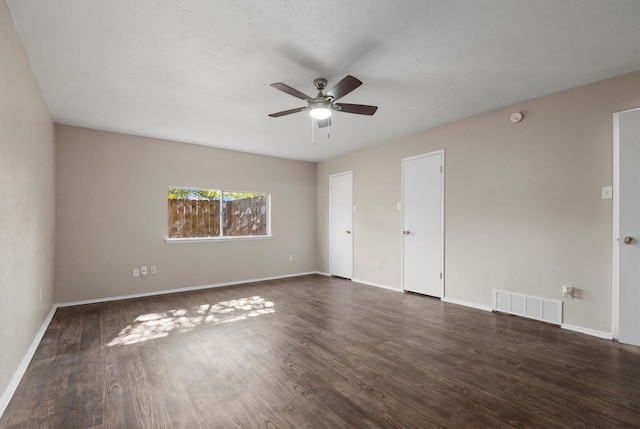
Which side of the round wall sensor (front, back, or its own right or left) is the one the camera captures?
front

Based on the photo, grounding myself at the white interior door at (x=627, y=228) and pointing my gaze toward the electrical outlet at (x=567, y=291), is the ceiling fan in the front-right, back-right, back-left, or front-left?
front-left

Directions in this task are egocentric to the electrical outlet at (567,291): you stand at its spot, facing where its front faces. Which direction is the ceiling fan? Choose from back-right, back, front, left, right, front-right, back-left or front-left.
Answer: front-right

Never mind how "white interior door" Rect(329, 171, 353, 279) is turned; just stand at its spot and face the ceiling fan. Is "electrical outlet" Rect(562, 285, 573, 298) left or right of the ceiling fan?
left

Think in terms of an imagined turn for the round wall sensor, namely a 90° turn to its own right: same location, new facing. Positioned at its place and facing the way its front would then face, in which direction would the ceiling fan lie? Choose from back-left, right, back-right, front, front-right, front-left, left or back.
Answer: front-left

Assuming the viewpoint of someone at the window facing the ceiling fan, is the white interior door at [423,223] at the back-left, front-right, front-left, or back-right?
front-left

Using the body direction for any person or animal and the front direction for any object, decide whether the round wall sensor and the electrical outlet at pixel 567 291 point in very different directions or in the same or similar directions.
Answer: same or similar directions

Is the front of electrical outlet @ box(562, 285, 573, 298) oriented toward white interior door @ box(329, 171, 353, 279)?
no
